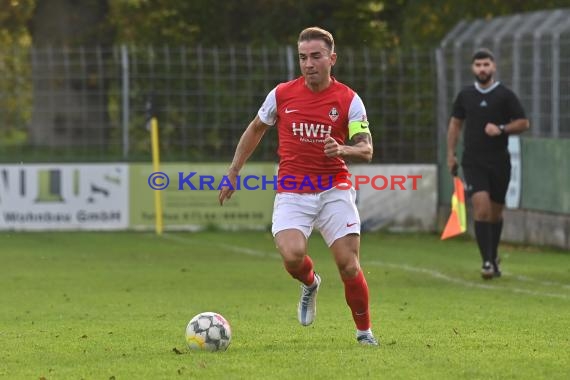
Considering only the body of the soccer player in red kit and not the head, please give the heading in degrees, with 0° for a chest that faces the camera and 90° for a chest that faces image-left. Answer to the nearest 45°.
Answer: approximately 0°

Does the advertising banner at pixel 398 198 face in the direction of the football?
yes

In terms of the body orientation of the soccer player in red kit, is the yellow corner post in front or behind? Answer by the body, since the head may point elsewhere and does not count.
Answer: behind

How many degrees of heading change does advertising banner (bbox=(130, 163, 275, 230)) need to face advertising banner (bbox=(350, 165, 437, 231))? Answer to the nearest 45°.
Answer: approximately 90° to its left

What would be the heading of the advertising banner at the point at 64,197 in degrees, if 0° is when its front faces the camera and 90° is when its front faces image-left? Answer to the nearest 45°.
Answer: approximately 0°

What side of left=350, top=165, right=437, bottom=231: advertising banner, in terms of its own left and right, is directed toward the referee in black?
front
